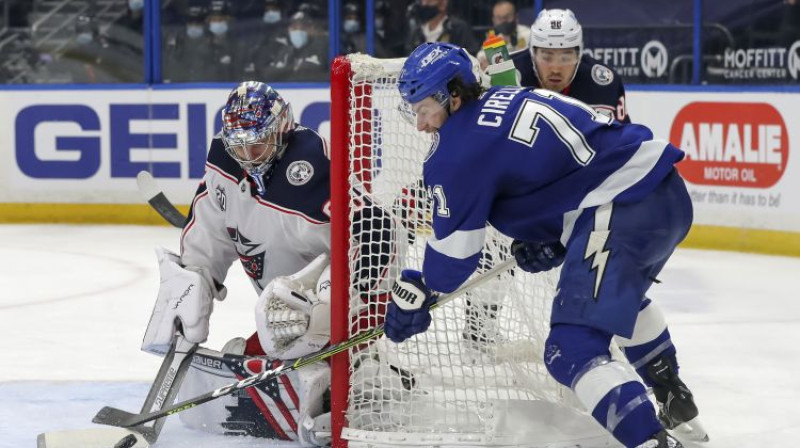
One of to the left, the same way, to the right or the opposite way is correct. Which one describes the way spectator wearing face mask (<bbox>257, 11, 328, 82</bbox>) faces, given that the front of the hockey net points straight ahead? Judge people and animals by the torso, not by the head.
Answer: to the left

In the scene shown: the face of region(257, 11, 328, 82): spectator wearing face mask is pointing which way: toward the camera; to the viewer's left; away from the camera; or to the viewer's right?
toward the camera

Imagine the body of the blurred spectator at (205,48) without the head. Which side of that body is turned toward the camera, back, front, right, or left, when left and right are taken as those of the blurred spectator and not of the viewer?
front

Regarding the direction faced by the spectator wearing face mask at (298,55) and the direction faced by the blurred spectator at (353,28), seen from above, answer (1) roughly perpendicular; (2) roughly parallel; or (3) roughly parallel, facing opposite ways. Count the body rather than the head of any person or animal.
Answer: roughly parallel

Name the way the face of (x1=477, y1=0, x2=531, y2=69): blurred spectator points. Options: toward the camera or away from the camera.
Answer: toward the camera

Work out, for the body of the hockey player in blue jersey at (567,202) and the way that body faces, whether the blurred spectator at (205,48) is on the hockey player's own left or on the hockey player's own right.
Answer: on the hockey player's own right

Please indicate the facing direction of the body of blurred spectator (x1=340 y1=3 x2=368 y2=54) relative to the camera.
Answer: toward the camera

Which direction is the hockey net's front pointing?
to the viewer's left

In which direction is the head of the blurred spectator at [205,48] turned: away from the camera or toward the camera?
toward the camera

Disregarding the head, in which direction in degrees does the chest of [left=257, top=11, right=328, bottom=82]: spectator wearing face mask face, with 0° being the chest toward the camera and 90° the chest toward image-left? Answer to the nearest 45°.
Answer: approximately 0°

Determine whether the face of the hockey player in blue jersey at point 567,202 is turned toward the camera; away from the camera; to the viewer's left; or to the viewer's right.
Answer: to the viewer's left
